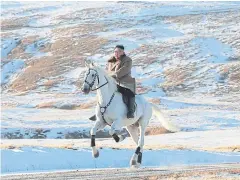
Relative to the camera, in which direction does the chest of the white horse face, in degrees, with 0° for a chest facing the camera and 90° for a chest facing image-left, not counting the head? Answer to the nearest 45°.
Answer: approximately 45°

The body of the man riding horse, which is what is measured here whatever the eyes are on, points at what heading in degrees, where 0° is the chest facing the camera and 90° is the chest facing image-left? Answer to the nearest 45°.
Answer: approximately 45°
